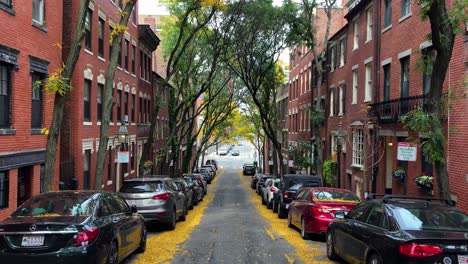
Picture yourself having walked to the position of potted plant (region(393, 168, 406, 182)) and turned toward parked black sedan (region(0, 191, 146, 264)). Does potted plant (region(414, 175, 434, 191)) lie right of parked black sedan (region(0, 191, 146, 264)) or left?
left

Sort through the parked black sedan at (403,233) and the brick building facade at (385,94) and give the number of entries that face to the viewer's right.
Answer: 0

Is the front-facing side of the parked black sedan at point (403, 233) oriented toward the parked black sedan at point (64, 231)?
no

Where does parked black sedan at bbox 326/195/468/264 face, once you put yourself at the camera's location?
facing away from the viewer and to the left of the viewer

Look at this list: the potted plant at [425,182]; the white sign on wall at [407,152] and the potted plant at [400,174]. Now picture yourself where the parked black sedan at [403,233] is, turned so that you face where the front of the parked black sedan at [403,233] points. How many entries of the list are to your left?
0

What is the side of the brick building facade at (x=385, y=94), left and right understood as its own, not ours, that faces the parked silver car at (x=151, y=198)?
front

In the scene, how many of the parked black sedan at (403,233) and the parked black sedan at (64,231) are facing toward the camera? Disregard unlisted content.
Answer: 0

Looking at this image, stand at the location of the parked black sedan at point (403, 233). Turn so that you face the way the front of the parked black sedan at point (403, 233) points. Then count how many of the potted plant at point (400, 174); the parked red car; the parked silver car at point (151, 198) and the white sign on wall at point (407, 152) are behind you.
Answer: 0

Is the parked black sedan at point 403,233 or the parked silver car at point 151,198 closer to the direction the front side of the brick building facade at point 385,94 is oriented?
the parked silver car

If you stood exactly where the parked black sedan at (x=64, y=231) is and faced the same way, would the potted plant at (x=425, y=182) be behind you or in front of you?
in front

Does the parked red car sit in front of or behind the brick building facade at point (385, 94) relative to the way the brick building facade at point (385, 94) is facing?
in front

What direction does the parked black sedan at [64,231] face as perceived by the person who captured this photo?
facing away from the viewer and to the right of the viewer

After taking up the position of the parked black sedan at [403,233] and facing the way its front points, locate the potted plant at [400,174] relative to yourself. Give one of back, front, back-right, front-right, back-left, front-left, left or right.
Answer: front-right

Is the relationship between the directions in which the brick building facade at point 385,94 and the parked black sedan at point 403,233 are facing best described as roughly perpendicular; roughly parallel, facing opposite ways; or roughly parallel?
roughly perpendicular

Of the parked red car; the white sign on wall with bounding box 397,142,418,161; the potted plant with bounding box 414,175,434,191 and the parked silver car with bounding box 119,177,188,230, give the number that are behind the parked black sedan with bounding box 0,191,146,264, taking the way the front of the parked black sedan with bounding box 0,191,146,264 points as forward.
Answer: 0
